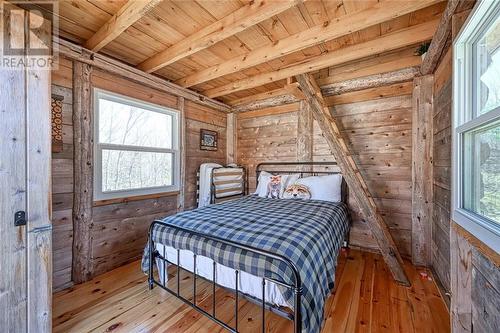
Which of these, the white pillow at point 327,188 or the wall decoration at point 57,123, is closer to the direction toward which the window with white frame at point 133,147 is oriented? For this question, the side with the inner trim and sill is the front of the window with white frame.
the white pillow

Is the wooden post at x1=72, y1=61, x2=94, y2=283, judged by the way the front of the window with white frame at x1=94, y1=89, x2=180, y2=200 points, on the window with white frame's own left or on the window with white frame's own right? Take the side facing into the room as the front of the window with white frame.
on the window with white frame's own right

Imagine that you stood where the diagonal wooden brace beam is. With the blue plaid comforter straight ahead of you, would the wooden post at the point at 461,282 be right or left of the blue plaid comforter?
left

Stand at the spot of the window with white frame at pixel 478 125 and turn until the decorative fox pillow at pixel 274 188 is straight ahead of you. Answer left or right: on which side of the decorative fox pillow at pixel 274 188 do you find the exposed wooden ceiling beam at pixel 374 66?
right

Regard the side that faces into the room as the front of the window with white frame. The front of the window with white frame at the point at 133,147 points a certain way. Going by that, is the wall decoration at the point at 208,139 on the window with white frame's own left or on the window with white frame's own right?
on the window with white frame's own left

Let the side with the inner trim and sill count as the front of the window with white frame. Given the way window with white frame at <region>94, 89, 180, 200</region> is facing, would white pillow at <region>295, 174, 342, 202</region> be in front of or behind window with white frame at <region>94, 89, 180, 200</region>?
in front

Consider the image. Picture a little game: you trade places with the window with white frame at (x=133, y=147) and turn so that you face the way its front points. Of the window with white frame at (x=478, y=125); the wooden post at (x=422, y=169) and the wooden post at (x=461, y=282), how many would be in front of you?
3

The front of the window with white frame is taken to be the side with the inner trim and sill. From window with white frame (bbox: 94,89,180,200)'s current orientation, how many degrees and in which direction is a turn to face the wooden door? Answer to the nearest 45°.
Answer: approximately 90° to its right

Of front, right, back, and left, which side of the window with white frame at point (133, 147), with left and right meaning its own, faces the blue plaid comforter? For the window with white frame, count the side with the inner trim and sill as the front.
front

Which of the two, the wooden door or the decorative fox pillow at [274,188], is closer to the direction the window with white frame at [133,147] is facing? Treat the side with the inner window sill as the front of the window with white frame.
the decorative fox pillow

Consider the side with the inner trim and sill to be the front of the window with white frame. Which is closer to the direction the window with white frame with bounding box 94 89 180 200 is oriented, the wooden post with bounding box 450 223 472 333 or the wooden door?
the wooden post

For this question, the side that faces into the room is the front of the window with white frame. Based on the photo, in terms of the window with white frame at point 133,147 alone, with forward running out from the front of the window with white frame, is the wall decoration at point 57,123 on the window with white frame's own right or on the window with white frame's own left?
on the window with white frame's own right

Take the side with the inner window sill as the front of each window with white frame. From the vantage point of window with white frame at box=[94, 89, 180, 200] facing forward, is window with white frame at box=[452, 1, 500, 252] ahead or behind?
ahead
